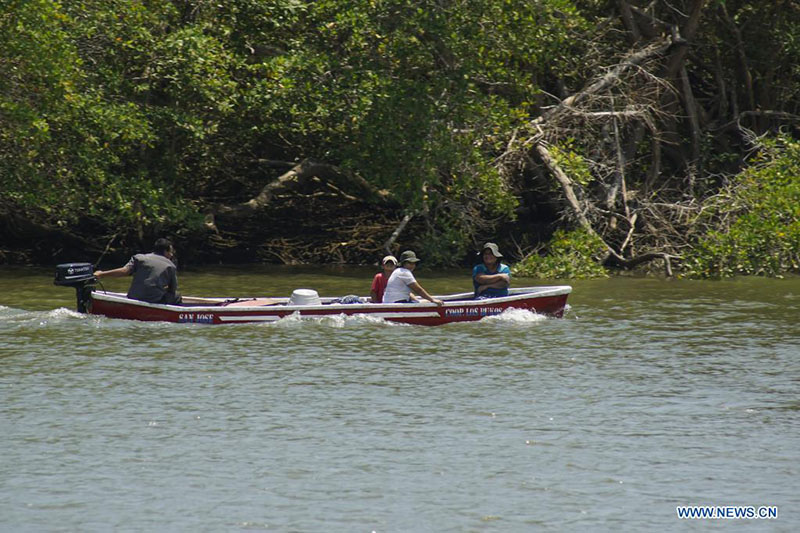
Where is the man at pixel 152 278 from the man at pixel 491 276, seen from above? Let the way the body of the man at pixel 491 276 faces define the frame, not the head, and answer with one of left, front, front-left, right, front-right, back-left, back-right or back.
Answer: right

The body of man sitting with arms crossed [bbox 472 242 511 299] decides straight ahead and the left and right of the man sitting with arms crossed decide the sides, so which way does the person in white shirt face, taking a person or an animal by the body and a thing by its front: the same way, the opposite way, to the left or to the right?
to the left

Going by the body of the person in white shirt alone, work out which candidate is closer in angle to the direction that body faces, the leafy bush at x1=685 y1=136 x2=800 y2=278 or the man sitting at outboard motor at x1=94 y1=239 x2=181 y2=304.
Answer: the leafy bush

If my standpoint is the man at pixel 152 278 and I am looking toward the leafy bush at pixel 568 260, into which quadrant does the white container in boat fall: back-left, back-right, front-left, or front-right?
front-right

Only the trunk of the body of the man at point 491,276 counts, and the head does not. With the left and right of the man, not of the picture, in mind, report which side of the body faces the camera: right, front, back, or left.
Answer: front

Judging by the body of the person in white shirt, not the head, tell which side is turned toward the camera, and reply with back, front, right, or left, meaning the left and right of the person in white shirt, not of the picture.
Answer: right

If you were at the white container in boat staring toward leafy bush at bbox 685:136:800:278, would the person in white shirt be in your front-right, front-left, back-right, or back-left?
front-right

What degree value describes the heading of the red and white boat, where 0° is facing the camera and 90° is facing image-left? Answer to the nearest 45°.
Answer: approximately 270°

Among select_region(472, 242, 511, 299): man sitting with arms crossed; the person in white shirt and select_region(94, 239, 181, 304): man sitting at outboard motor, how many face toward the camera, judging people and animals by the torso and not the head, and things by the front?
1

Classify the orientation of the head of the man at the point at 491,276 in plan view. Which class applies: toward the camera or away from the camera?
toward the camera

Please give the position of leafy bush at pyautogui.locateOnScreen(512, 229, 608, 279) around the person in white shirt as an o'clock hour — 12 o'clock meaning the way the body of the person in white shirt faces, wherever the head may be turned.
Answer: The leafy bush is roughly at 10 o'clock from the person in white shirt.

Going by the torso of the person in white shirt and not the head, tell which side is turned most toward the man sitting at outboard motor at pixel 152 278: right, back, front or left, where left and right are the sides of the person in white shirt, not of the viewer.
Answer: back

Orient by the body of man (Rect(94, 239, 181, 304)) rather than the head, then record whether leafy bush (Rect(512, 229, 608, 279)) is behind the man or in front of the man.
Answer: in front
